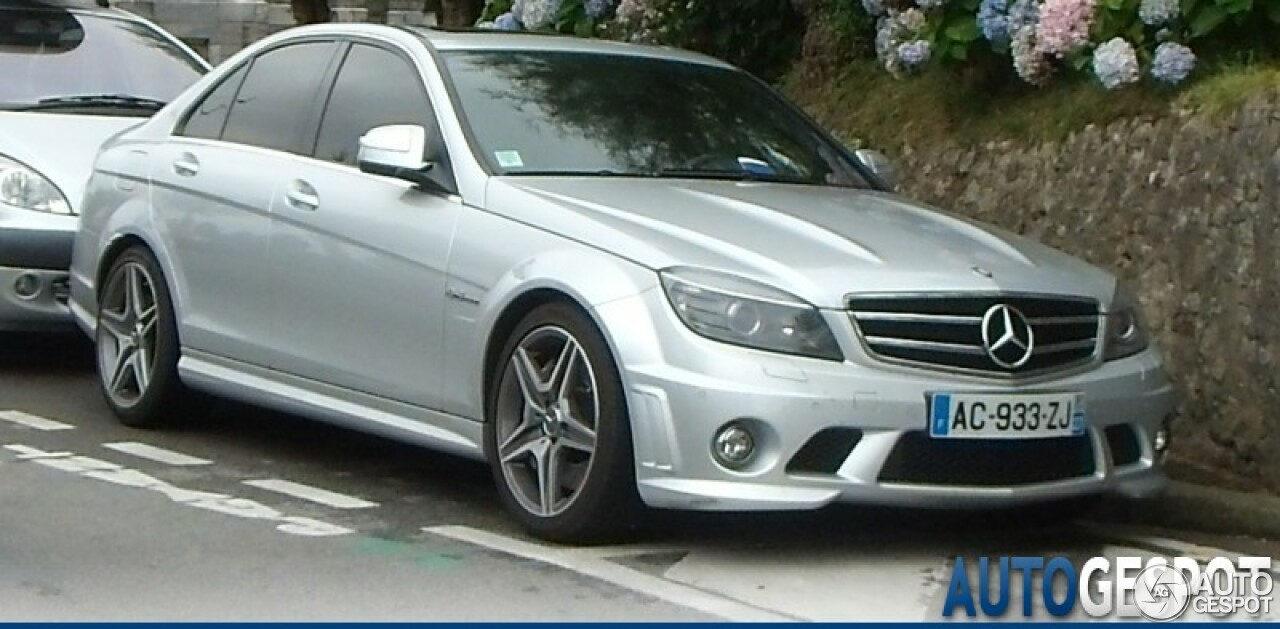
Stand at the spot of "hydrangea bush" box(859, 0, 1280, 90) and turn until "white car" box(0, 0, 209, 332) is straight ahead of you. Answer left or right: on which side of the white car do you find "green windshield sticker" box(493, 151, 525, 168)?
left

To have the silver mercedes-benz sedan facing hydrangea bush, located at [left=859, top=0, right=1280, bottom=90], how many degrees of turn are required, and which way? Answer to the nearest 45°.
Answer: approximately 90° to its left

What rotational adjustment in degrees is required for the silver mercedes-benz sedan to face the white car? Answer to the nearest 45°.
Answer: approximately 180°

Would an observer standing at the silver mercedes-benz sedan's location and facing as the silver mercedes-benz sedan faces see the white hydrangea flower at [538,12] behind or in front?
behind

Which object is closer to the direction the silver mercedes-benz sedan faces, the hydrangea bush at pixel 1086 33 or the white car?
the hydrangea bush

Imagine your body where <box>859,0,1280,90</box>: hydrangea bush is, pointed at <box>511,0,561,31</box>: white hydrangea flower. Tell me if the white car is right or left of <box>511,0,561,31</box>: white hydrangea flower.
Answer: left

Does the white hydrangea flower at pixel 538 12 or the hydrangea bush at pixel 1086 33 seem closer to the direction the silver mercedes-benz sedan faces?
the hydrangea bush

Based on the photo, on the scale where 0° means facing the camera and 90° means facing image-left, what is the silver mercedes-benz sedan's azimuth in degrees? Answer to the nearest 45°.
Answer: approximately 315°
